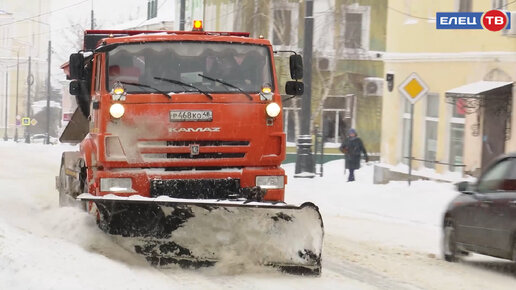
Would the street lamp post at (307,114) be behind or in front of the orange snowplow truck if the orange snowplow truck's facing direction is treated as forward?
behind

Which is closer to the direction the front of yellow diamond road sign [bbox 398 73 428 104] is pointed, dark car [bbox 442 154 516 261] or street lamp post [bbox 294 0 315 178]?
the dark car

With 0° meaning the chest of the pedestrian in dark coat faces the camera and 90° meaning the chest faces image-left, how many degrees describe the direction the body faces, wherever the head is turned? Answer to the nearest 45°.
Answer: approximately 0°

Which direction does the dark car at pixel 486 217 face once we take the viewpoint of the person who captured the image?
facing away from the viewer and to the left of the viewer

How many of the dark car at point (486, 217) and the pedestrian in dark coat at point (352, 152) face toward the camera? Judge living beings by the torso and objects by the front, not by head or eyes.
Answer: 1

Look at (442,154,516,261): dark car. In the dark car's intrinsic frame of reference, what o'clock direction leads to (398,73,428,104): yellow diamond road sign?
The yellow diamond road sign is roughly at 1 o'clock from the dark car.

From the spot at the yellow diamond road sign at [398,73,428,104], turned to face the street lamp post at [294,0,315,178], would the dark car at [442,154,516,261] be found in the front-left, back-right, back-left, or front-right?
back-left

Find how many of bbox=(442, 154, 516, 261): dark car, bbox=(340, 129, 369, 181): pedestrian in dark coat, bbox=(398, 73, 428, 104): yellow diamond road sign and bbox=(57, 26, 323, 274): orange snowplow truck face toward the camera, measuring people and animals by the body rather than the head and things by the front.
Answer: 3

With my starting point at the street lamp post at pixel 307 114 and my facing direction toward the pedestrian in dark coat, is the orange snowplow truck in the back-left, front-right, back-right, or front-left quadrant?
back-right

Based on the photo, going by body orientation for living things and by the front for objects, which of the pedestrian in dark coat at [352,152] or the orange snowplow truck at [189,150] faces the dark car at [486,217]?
the pedestrian in dark coat

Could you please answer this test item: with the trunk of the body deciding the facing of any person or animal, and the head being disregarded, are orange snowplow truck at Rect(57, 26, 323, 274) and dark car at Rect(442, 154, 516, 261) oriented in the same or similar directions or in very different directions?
very different directions
